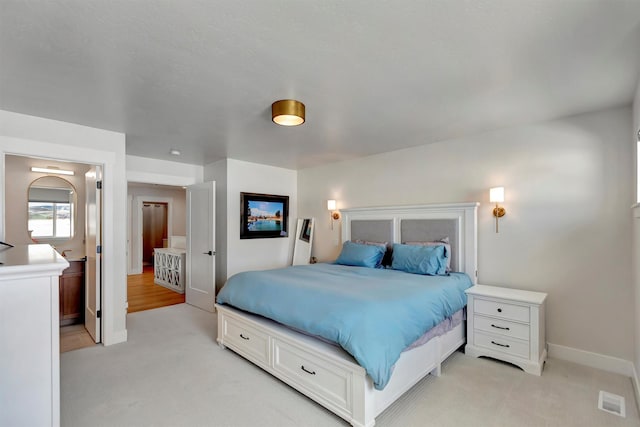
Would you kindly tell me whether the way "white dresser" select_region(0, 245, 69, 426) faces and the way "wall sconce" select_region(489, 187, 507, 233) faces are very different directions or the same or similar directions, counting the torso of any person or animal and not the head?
very different directions

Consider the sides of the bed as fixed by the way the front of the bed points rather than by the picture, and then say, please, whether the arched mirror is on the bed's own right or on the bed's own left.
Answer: on the bed's own right

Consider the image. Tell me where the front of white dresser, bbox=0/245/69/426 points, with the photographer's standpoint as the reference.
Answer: facing to the right of the viewer

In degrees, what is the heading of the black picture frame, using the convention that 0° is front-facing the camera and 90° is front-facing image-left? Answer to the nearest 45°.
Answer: approximately 315°

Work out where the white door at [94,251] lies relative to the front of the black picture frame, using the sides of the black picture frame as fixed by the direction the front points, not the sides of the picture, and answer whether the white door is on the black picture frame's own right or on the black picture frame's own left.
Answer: on the black picture frame's own right

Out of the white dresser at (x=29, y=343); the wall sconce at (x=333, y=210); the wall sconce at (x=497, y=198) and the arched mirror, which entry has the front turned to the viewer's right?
the white dresser

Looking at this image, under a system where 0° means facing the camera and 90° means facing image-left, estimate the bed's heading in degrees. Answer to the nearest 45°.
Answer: approximately 45°
